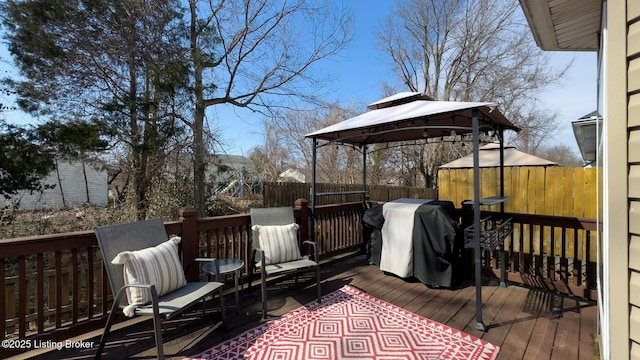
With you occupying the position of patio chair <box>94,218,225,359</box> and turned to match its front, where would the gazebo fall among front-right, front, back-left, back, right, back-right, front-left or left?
front-left

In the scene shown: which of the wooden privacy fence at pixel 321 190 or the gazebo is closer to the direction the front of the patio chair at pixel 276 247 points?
the gazebo

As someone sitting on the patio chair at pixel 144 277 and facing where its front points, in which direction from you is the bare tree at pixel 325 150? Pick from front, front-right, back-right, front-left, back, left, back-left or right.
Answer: left

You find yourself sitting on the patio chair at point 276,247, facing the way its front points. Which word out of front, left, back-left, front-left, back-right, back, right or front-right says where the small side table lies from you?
right

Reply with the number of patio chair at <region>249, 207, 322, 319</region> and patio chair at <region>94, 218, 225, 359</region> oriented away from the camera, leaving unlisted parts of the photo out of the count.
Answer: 0

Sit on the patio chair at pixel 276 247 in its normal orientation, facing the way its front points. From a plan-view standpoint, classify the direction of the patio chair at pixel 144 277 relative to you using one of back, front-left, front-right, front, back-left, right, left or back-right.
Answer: right

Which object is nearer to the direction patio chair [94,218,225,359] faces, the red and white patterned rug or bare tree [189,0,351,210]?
the red and white patterned rug

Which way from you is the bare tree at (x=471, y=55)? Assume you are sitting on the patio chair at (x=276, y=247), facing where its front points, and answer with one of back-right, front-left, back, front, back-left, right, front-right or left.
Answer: left

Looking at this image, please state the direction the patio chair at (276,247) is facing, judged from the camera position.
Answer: facing the viewer and to the right of the viewer
